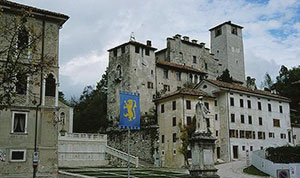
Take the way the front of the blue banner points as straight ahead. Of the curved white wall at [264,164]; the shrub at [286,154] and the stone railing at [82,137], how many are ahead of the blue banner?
0

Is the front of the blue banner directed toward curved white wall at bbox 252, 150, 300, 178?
no

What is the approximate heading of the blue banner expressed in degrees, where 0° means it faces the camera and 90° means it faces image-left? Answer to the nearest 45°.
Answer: approximately 0°

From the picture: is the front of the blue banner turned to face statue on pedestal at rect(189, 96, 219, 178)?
no

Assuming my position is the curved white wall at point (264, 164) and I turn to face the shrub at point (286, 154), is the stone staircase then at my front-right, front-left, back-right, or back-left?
back-left

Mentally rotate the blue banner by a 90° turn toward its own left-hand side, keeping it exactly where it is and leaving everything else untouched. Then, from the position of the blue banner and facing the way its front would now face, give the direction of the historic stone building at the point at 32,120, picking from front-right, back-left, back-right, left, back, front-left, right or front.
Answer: back-left

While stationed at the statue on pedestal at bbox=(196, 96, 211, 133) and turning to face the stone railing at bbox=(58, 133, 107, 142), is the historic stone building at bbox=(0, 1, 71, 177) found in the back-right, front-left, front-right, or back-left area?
front-left

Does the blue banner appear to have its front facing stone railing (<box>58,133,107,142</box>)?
no

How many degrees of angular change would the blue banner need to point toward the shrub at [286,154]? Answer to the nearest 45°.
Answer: approximately 135° to its left

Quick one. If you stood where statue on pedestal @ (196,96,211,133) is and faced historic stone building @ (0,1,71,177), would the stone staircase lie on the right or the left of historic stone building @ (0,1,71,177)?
right

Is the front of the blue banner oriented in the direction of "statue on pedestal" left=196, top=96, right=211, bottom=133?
no
